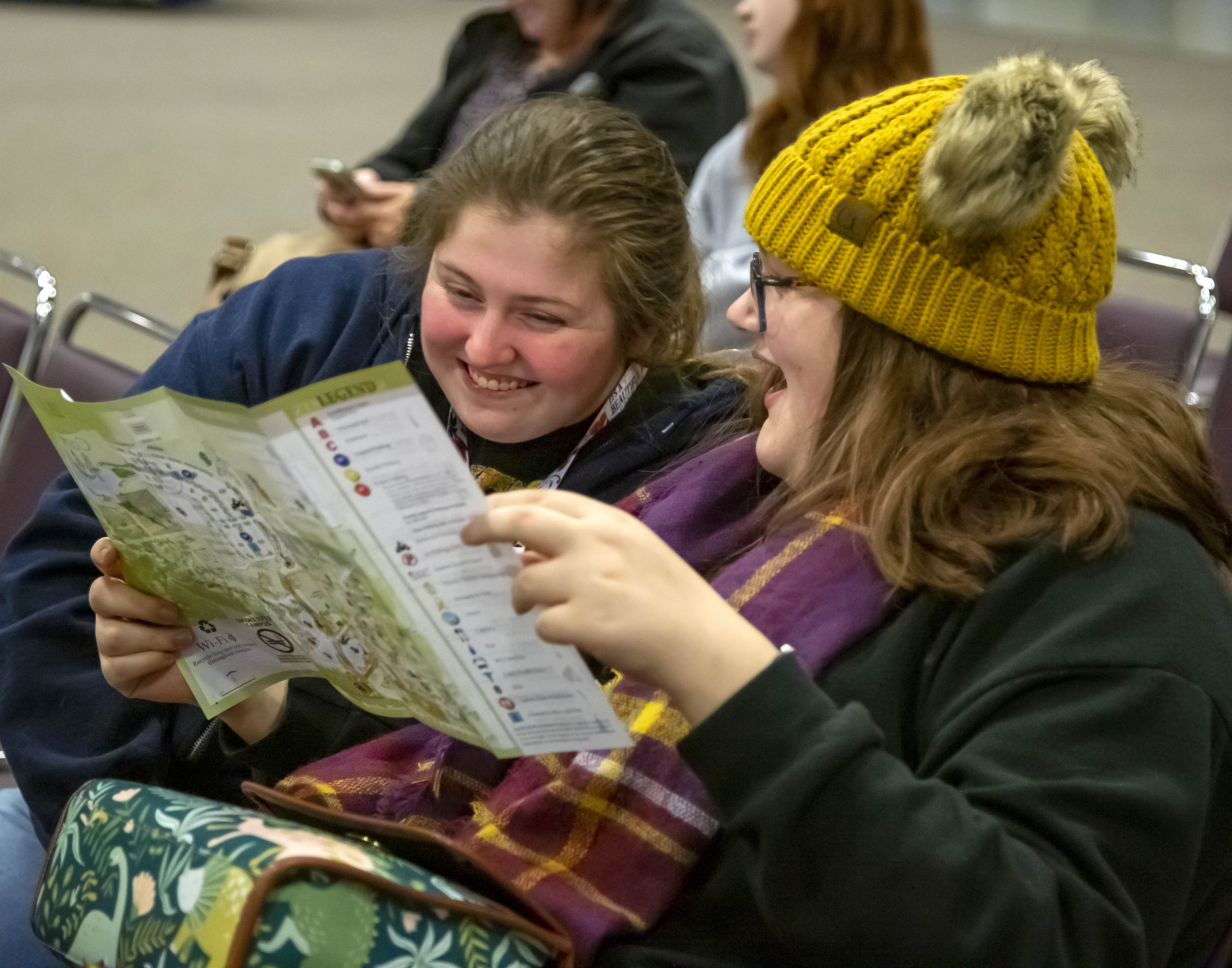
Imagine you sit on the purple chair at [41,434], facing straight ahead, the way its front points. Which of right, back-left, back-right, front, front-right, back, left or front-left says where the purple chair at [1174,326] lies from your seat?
back-left

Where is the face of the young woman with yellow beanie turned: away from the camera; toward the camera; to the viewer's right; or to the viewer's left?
to the viewer's left

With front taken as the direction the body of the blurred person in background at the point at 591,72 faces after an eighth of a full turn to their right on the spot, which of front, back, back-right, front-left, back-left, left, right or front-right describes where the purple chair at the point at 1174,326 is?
back-left

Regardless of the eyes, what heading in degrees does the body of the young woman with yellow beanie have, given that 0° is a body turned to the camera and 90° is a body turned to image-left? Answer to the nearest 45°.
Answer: approximately 90°

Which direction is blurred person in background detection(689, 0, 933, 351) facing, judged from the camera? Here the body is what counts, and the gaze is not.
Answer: to the viewer's left

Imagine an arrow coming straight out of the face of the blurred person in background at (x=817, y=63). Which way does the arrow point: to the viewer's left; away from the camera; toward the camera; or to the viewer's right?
to the viewer's left

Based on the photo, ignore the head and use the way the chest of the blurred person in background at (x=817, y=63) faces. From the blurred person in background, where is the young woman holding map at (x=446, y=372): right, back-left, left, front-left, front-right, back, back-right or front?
left
